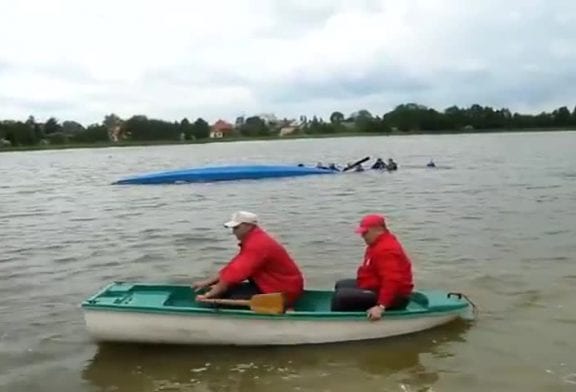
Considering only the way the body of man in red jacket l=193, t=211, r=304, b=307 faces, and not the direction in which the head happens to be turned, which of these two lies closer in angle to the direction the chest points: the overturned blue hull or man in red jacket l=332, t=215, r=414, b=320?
the overturned blue hull

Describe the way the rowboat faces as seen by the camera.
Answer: facing to the right of the viewer

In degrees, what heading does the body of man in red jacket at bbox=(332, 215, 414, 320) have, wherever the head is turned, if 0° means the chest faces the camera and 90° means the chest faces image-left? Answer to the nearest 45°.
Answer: approximately 90°

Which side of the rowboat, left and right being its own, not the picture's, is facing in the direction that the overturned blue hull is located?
left

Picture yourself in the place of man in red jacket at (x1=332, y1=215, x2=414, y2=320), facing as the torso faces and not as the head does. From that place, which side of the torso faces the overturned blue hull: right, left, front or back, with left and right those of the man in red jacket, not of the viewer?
right

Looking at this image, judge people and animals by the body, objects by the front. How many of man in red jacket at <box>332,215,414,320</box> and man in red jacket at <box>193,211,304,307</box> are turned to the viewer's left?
2

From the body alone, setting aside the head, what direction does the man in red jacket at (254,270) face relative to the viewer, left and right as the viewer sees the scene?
facing to the left of the viewer
